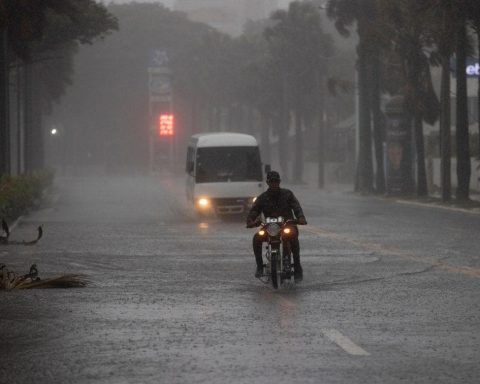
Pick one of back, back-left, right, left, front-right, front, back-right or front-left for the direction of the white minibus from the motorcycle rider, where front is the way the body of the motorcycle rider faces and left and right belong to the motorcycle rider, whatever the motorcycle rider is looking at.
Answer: back

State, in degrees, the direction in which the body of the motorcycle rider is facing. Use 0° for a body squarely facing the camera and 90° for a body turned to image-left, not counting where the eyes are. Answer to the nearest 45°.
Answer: approximately 0°

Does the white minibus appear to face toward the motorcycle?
yes

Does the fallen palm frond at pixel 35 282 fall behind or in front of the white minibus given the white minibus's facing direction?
in front

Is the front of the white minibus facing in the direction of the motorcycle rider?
yes

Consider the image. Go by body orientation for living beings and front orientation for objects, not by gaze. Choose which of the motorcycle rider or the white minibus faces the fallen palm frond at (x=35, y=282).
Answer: the white minibus

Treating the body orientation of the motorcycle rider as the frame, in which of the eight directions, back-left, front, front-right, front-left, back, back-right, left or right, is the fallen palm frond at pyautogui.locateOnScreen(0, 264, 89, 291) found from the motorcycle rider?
right

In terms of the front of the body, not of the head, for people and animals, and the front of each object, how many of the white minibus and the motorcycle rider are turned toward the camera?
2

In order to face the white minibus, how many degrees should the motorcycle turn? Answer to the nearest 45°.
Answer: approximately 180°

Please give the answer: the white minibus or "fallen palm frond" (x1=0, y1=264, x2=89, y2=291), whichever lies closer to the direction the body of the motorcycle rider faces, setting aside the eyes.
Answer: the fallen palm frond
